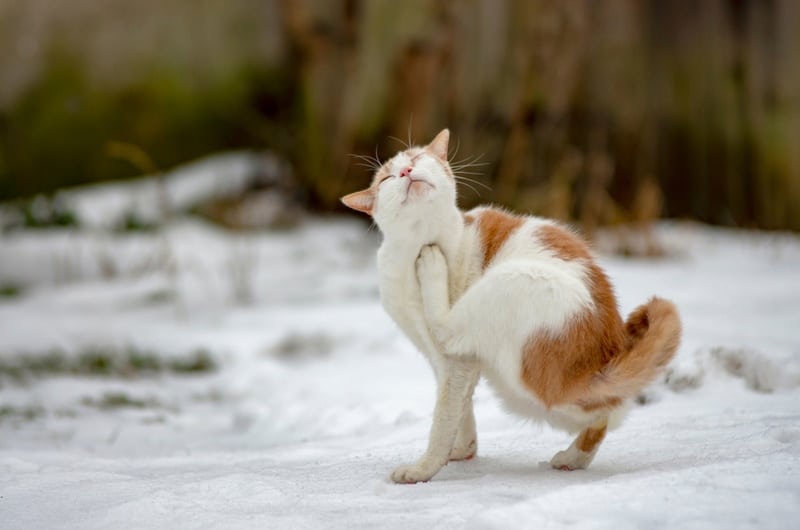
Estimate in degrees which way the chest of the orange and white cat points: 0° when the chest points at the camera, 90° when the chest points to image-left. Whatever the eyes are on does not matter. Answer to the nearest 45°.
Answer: approximately 90°
